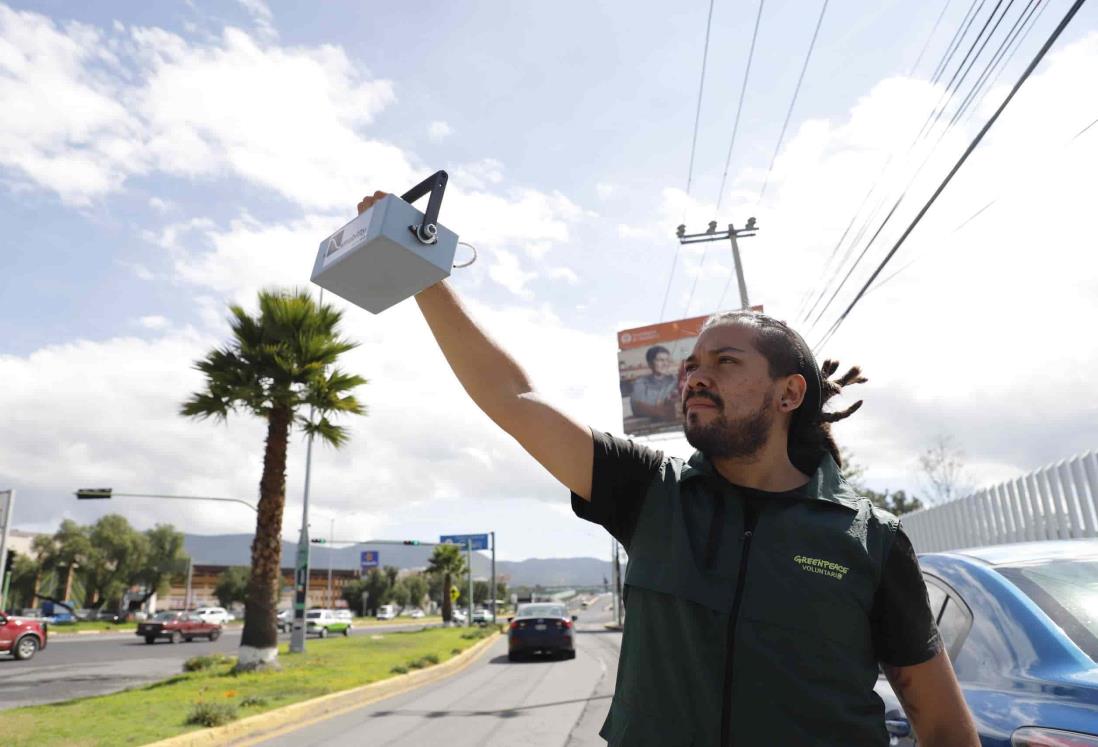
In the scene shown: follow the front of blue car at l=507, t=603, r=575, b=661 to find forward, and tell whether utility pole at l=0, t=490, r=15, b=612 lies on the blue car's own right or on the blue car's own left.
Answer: on the blue car's own left

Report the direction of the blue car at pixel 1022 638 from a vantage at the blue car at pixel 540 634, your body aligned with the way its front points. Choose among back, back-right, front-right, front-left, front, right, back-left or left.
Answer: back

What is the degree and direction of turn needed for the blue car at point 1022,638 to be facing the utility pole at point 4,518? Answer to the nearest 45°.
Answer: approximately 45° to its left

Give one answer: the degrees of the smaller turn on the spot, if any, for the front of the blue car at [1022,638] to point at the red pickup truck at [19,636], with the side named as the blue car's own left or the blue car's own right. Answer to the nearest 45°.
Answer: approximately 45° to the blue car's own left

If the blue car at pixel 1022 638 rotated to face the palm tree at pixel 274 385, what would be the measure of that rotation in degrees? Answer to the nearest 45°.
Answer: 0° — it already faces it

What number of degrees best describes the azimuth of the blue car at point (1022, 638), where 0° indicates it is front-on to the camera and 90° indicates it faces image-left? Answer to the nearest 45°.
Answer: approximately 135°

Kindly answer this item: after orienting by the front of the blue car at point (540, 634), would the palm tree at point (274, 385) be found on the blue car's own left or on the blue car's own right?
on the blue car's own left

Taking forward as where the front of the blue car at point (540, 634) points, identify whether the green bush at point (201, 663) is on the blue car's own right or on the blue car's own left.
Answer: on the blue car's own left

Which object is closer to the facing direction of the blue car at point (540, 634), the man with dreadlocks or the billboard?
the billboard

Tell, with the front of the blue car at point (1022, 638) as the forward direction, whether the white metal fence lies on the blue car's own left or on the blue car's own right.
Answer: on the blue car's own right

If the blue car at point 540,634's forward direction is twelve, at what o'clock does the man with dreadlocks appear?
The man with dreadlocks is roughly at 6 o'clock from the blue car.

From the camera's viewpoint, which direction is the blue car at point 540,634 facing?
away from the camera
